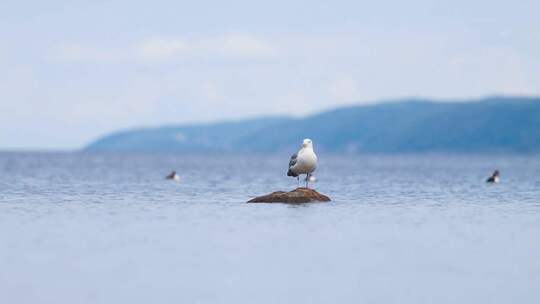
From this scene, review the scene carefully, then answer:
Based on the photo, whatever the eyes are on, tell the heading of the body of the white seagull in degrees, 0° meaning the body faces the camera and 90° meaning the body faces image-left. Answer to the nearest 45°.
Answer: approximately 315°
